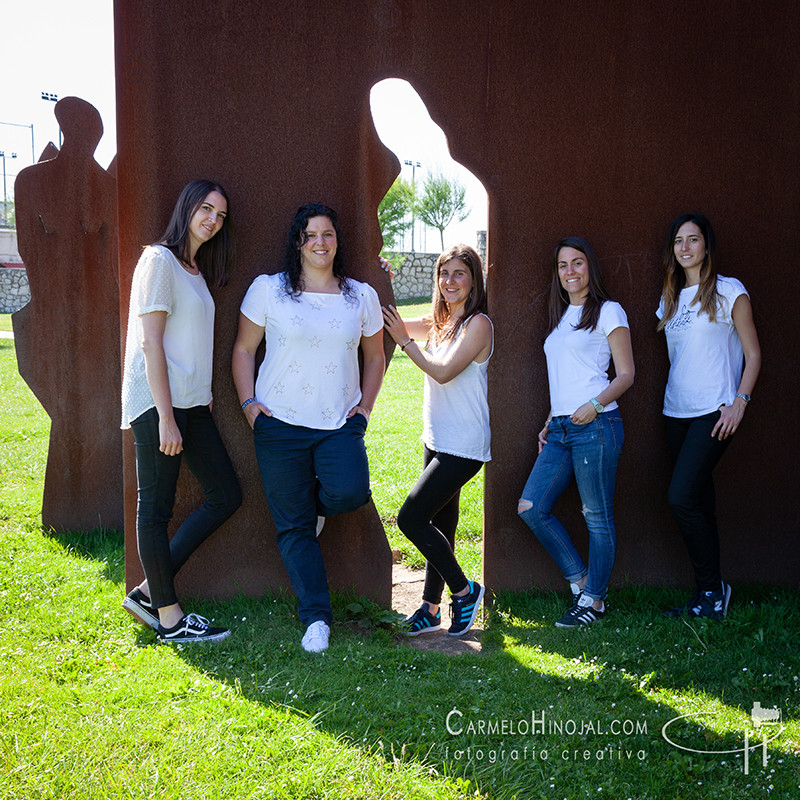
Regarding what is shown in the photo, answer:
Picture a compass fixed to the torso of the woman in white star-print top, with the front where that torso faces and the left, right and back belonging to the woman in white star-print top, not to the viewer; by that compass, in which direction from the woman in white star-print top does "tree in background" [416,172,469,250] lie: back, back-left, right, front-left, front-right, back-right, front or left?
back

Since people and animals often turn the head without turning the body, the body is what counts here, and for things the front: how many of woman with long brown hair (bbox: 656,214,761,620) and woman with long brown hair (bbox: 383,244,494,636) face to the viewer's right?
0

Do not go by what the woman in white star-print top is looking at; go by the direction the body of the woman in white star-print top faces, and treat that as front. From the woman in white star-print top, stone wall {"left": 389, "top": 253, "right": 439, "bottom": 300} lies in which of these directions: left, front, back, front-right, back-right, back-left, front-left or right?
back

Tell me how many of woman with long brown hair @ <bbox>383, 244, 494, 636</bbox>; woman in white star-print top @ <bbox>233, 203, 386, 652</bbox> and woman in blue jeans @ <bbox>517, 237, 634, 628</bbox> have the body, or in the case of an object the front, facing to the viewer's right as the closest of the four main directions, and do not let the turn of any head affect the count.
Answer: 0

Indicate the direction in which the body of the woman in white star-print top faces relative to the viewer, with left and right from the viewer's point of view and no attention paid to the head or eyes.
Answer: facing the viewer

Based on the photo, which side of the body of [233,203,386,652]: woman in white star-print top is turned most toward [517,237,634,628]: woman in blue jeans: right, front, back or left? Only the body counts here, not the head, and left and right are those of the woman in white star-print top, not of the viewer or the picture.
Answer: left

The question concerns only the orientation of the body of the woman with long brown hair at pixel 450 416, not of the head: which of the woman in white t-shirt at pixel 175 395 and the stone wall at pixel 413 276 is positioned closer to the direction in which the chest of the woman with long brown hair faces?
the woman in white t-shirt

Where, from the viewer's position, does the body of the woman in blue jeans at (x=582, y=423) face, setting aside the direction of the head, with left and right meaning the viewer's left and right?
facing the viewer and to the left of the viewer

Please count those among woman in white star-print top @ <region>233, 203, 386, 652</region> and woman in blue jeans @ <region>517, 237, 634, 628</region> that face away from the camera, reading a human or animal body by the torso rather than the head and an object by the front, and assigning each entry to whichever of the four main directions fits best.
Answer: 0
